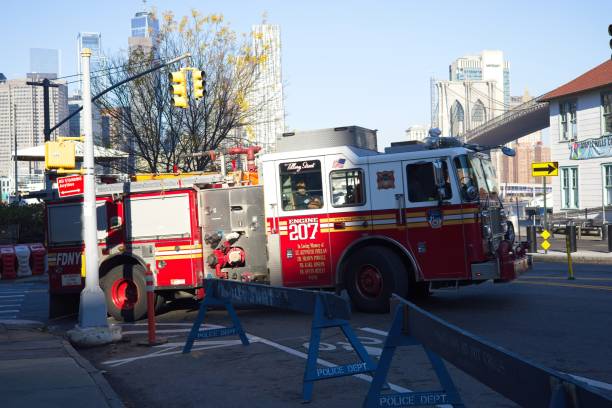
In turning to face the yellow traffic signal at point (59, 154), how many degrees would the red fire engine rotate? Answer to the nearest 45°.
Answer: approximately 180°

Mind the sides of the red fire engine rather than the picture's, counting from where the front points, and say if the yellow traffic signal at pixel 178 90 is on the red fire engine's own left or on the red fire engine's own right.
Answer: on the red fire engine's own left

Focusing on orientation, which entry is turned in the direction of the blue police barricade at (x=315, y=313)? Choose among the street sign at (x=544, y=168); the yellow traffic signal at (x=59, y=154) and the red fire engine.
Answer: the street sign

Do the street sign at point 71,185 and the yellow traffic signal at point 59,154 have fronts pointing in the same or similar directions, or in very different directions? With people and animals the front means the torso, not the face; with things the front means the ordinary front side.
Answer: very different directions

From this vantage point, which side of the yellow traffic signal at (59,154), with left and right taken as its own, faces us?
back

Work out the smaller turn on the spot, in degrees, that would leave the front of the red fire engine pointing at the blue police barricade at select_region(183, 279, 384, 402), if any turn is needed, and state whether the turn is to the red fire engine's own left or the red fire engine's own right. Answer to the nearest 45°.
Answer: approximately 90° to the red fire engine's own right

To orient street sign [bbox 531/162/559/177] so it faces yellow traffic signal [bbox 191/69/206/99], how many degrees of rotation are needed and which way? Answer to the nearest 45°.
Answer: approximately 45° to its right

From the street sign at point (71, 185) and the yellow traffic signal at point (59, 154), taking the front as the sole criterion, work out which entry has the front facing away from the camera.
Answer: the yellow traffic signal

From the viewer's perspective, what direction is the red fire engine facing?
to the viewer's right
